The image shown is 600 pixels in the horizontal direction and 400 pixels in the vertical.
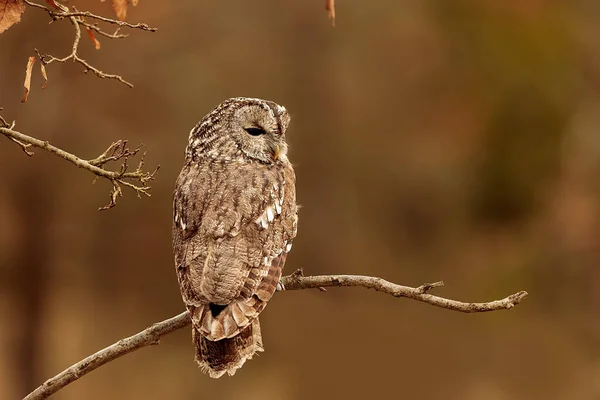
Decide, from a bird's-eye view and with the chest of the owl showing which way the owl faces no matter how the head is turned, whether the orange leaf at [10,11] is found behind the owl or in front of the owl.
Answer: behind

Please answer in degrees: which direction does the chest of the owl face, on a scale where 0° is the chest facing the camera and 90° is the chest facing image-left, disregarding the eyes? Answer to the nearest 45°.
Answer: approximately 225°
